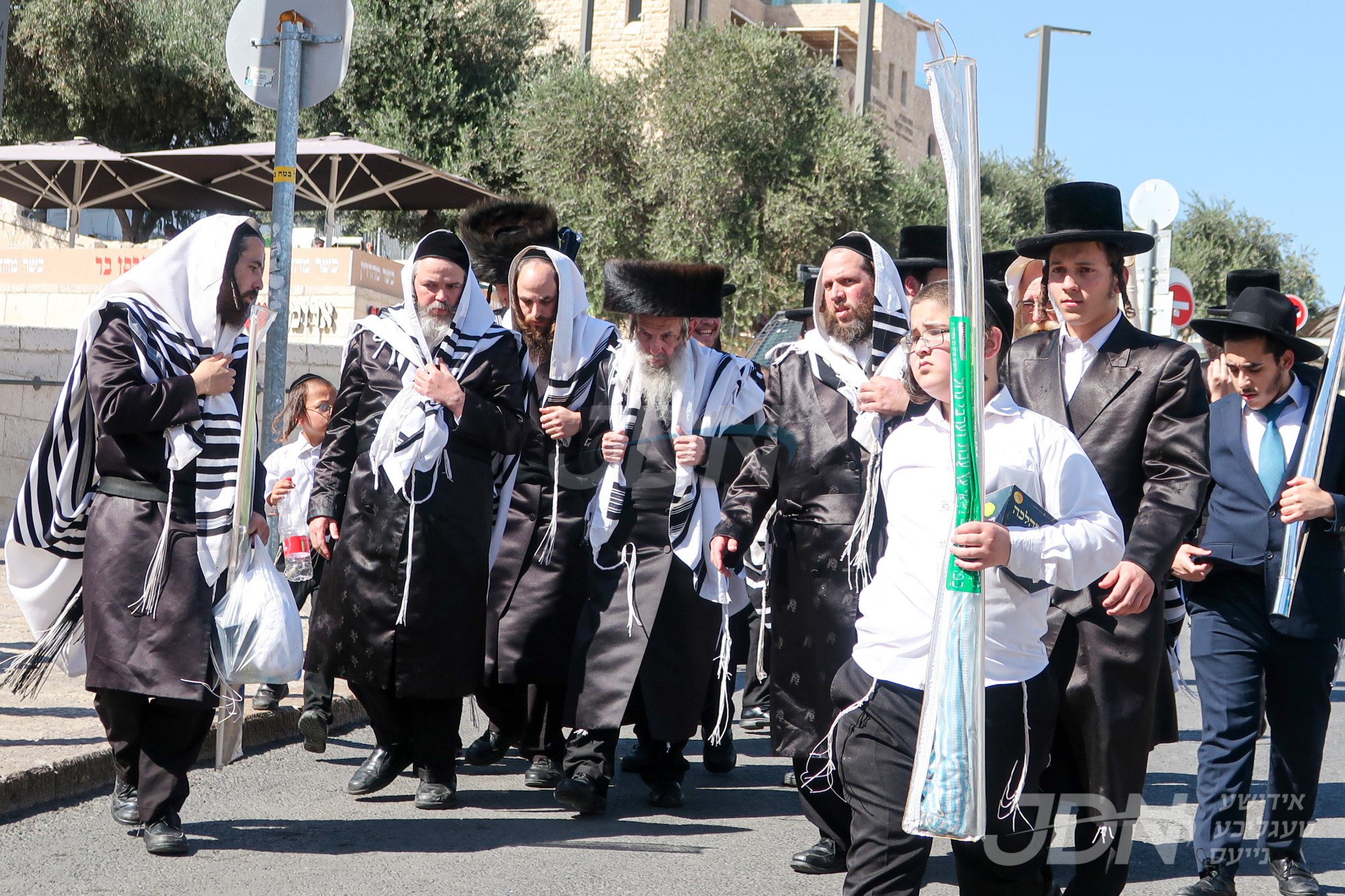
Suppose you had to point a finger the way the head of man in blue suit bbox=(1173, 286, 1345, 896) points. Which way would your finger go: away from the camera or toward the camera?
toward the camera

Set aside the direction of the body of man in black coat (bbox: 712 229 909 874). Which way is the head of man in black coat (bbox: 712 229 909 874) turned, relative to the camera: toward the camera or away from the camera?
toward the camera

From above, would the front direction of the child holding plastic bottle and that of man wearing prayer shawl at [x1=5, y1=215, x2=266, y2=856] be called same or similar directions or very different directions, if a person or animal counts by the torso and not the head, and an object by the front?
same or similar directions

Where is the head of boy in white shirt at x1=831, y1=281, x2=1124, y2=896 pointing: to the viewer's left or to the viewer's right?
to the viewer's left

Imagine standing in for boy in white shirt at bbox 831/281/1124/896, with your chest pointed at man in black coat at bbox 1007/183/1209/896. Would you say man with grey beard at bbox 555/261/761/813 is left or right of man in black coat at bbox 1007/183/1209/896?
left

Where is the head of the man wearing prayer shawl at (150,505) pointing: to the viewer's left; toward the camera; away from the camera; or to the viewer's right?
to the viewer's right

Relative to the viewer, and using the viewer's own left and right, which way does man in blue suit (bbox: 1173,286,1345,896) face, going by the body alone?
facing the viewer

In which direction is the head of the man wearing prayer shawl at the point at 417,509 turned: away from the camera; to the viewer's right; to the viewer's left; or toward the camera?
toward the camera

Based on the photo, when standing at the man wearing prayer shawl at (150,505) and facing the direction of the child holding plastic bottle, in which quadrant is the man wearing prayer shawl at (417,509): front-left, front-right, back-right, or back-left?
front-right

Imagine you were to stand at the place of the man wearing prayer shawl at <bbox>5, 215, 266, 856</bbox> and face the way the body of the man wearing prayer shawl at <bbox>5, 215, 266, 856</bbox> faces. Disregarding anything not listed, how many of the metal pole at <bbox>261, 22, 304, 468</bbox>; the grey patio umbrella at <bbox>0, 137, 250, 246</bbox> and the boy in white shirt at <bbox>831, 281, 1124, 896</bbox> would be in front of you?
1

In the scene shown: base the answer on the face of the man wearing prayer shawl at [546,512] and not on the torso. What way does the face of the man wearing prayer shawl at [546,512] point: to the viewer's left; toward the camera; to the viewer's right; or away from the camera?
toward the camera

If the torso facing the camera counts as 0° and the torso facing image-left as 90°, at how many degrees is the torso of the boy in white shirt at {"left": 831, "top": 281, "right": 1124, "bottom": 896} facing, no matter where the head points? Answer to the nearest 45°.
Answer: approximately 45°
